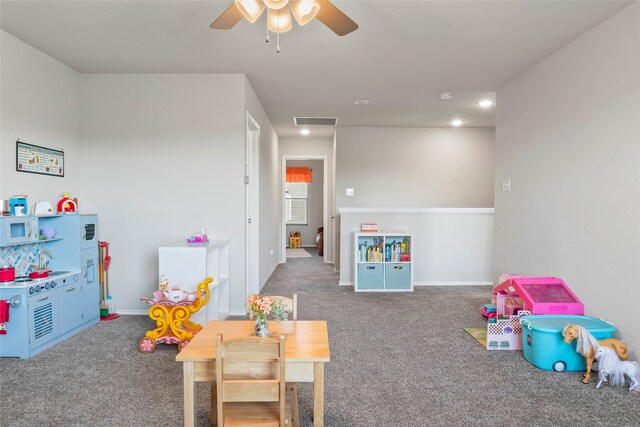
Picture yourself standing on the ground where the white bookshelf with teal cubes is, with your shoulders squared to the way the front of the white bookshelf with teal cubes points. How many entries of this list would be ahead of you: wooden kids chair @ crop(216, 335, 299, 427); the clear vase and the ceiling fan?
3

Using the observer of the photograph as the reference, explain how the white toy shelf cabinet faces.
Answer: facing to the right of the viewer

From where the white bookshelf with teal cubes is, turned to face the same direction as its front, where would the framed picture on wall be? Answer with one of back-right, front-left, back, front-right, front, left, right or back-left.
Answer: front-right

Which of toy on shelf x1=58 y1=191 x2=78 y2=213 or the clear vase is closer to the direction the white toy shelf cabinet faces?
the clear vase

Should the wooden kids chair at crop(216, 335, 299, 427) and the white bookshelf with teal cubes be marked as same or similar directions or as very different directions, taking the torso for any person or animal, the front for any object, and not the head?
very different directions

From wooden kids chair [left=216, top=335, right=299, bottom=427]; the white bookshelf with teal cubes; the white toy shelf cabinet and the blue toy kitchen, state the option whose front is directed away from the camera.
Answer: the wooden kids chair

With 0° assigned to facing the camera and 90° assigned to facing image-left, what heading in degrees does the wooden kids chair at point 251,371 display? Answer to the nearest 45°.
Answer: approximately 180°

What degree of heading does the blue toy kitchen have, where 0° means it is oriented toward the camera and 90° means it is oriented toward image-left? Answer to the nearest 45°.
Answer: approximately 315°

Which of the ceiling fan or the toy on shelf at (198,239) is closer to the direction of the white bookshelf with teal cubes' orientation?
the ceiling fan

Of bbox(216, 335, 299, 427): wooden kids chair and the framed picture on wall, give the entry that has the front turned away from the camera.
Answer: the wooden kids chair

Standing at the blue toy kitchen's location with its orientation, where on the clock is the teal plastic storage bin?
The teal plastic storage bin is roughly at 12 o'clock from the blue toy kitchen.
